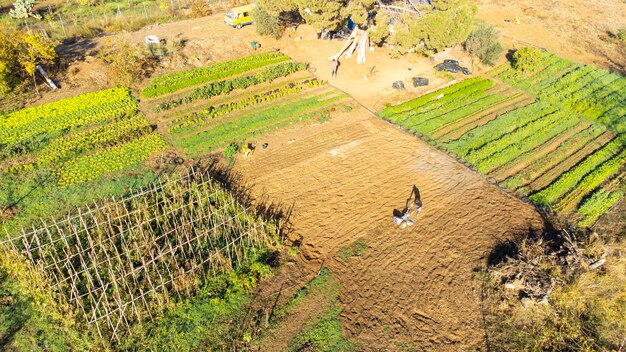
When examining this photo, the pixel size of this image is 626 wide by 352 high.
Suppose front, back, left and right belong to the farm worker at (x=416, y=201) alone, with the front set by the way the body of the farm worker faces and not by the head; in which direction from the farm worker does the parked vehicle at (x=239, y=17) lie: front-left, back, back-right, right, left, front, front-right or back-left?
front-right

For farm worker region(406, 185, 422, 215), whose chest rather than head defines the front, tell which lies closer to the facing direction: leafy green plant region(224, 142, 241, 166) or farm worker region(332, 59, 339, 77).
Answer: the leafy green plant

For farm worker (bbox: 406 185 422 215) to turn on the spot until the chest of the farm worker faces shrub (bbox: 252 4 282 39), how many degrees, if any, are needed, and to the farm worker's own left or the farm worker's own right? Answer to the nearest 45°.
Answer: approximately 45° to the farm worker's own right

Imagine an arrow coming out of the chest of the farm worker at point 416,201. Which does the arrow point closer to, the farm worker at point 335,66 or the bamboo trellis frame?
the bamboo trellis frame

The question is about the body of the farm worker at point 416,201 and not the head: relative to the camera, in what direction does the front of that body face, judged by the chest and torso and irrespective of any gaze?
to the viewer's left

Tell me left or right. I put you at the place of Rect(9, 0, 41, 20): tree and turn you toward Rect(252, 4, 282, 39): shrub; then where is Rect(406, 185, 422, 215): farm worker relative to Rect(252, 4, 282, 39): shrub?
right

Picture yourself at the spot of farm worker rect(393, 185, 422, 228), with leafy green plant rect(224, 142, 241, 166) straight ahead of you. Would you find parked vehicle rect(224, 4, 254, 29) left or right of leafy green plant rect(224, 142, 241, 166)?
right

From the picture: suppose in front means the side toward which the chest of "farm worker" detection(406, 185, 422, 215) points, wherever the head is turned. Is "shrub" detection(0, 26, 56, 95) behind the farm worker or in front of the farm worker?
in front

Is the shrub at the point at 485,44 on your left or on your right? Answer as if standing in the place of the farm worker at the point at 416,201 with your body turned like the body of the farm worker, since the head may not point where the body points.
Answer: on your right
